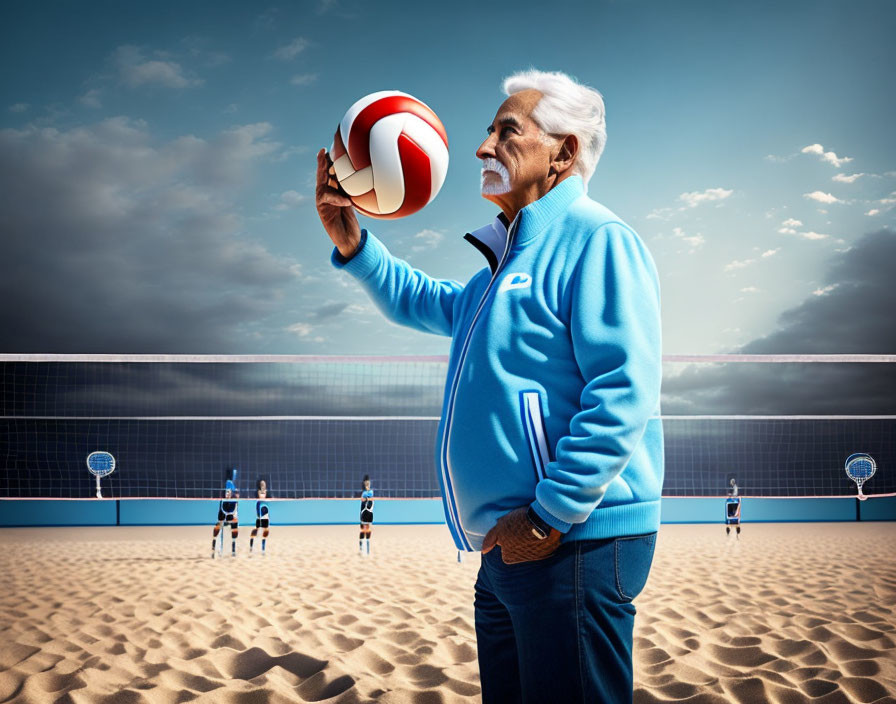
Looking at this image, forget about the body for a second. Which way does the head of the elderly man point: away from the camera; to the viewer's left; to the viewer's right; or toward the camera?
to the viewer's left

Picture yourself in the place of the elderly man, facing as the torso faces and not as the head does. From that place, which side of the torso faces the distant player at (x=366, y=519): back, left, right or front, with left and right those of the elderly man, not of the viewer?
right

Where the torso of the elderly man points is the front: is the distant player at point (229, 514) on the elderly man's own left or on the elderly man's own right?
on the elderly man's own right

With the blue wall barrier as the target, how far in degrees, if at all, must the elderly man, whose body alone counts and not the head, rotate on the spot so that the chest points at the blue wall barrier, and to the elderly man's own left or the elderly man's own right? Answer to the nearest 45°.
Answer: approximately 90° to the elderly man's own right

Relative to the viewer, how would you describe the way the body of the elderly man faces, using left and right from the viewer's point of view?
facing to the left of the viewer
